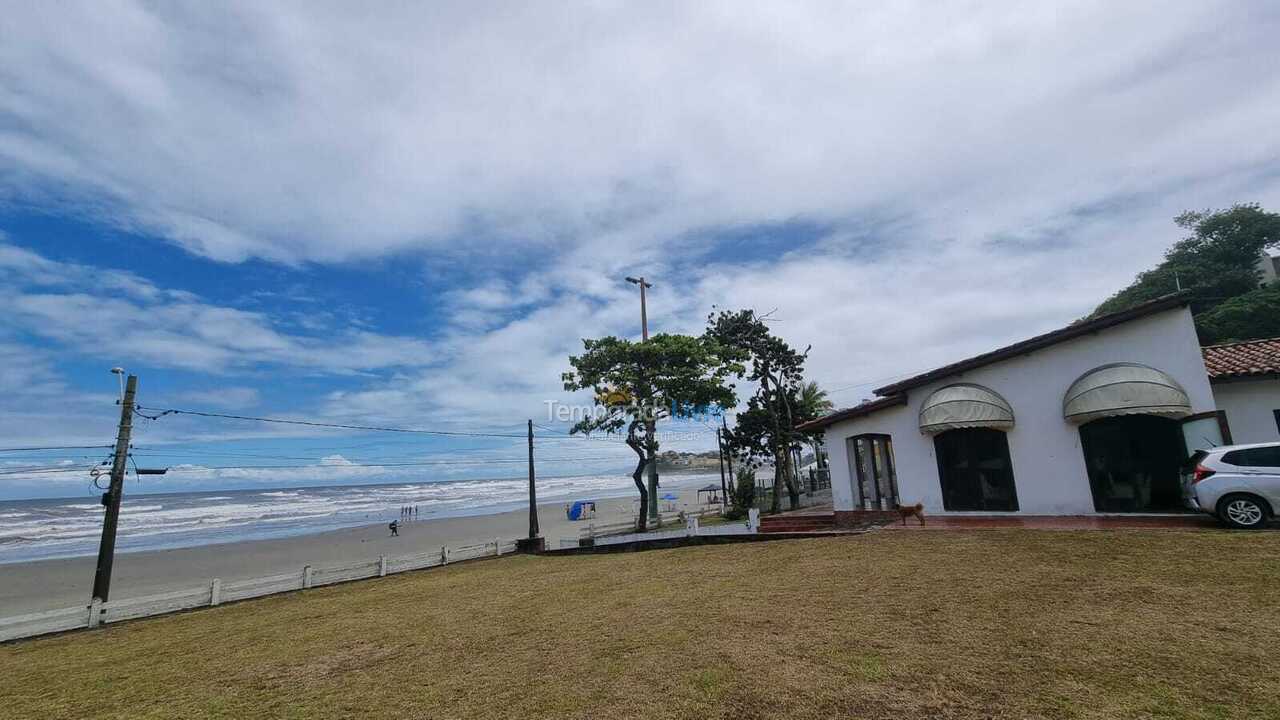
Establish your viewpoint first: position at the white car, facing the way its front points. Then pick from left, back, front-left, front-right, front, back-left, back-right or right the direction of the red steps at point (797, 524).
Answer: back

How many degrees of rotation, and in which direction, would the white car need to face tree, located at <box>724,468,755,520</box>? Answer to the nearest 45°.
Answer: approximately 135° to its left

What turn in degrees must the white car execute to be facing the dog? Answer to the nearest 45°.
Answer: approximately 180°

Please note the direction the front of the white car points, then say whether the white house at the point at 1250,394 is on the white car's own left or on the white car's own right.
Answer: on the white car's own left

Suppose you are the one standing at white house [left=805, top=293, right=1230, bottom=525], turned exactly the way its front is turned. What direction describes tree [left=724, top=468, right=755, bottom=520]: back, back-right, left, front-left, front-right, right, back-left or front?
right

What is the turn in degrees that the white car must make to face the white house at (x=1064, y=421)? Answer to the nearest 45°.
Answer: approximately 135° to its left

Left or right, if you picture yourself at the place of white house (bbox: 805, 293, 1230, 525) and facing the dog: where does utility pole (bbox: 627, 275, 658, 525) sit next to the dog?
right

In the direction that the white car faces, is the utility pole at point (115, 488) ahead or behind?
behind

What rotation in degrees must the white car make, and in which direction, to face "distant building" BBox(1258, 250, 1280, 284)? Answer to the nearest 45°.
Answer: approximately 90° to its left

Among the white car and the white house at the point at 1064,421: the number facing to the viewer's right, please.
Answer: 1

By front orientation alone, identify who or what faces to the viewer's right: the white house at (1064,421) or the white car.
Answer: the white car

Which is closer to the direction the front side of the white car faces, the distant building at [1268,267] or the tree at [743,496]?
the distant building

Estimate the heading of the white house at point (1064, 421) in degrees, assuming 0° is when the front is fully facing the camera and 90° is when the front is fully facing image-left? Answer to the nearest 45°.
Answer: approximately 45°

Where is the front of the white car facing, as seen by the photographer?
facing to the right of the viewer

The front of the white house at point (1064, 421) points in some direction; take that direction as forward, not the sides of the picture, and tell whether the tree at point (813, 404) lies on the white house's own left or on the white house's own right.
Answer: on the white house's own right
